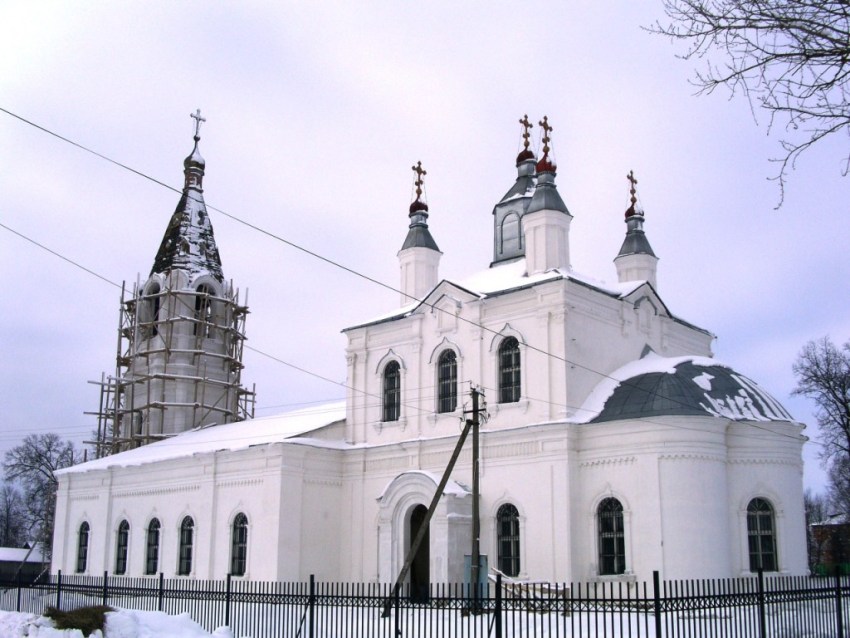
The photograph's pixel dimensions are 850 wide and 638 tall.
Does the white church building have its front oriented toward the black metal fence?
yes
